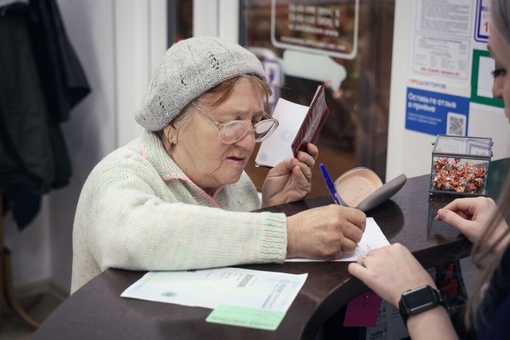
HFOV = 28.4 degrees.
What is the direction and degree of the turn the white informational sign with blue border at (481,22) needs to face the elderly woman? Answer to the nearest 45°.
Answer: approximately 45° to its right

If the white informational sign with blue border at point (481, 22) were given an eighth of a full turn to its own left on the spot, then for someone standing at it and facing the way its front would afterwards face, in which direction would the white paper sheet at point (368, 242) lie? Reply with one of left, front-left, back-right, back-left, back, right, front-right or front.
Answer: front-right

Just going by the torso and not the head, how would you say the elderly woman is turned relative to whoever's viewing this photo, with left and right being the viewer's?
facing the viewer and to the right of the viewer

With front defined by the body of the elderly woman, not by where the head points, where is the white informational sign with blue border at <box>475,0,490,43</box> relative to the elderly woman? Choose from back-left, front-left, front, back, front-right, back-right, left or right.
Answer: left

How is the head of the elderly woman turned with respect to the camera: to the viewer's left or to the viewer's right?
to the viewer's right

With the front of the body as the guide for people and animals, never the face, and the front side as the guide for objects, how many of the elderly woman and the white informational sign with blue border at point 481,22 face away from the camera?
0

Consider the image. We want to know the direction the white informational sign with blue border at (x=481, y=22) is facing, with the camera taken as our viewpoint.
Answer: facing the viewer

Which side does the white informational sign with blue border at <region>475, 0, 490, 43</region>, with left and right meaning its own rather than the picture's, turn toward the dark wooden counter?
front
